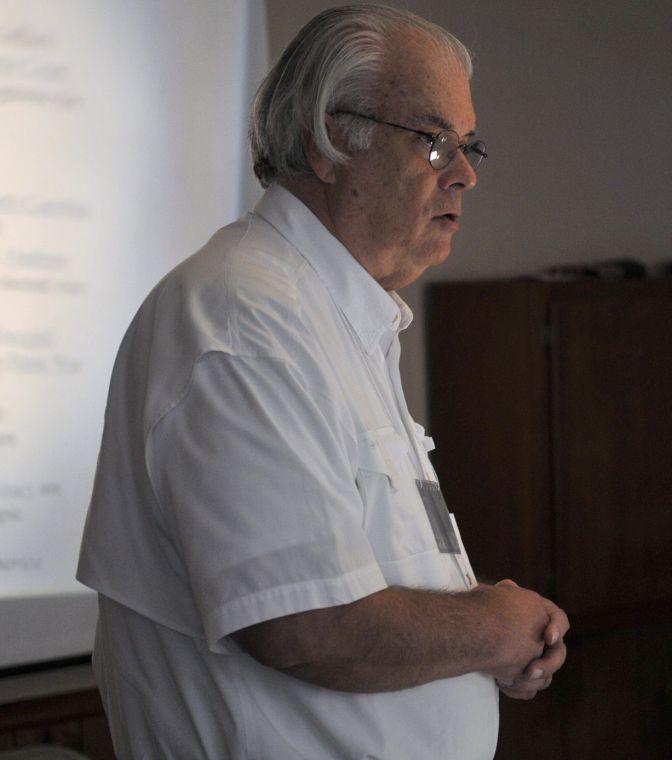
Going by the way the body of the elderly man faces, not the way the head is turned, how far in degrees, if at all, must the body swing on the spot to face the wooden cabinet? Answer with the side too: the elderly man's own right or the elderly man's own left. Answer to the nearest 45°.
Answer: approximately 90° to the elderly man's own left

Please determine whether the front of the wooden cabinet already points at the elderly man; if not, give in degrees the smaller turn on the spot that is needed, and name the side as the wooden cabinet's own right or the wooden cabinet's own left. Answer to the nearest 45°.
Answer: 0° — it already faces them

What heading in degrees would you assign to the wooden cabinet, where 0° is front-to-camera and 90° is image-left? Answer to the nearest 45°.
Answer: approximately 0°

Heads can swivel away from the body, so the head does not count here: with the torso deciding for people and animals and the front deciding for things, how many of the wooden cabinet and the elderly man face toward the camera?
1

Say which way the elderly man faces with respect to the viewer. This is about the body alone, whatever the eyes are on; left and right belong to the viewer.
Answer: facing to the right of the viewer

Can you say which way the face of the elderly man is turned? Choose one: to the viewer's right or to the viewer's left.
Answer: to the viewer's right
